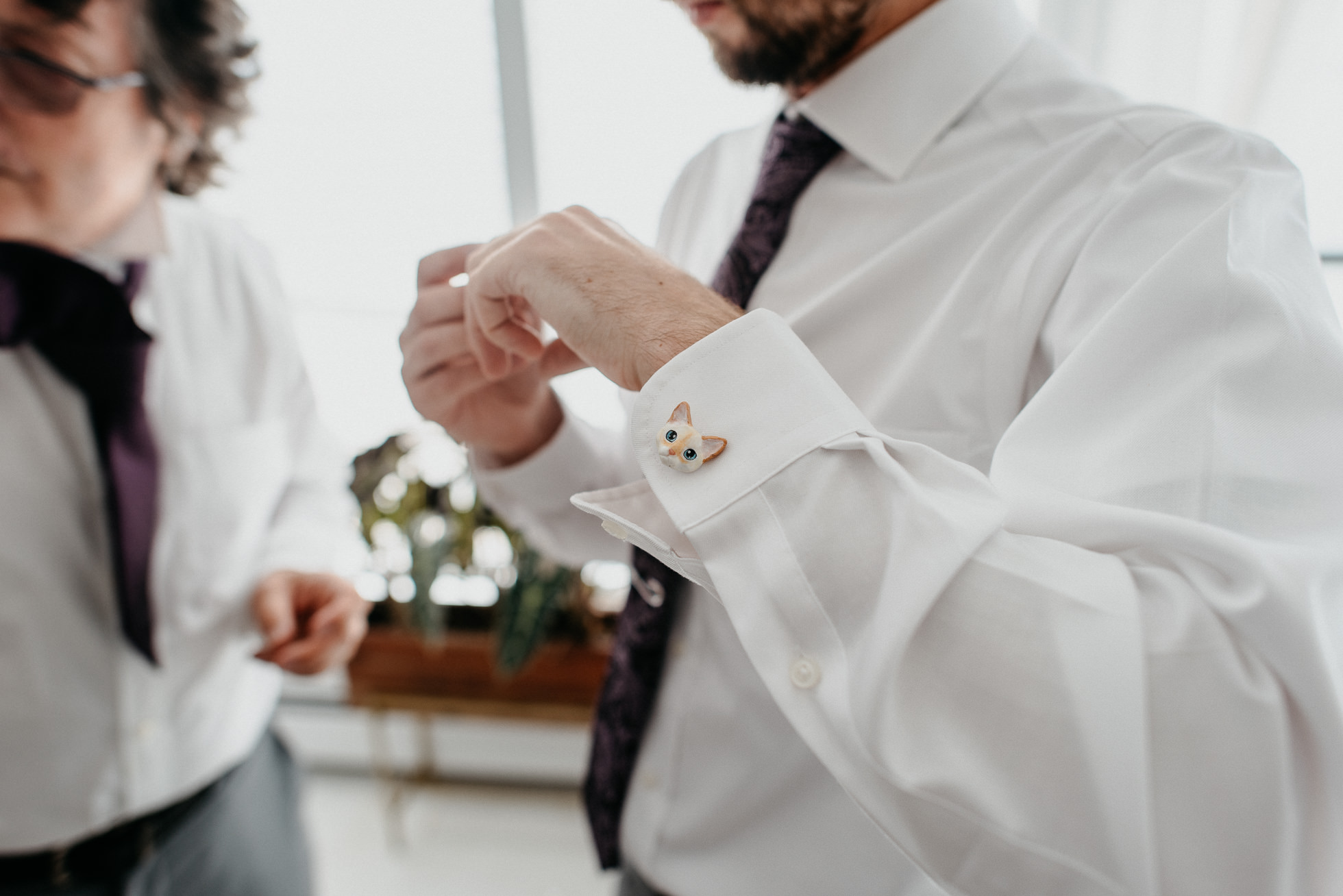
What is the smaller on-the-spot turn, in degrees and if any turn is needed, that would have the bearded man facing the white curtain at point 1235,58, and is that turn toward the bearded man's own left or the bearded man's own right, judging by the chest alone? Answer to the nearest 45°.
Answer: approximately 135° to the bearded man's own right

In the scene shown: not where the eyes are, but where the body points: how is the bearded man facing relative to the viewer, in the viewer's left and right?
facing the viewer and to the left of the viewer

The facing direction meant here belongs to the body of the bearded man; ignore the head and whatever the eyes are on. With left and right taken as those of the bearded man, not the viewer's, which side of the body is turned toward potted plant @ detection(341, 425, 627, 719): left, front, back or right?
right

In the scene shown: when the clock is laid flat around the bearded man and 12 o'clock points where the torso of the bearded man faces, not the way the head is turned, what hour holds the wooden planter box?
The wooden planter box is roughly at 3 o'clock from the bearded man.

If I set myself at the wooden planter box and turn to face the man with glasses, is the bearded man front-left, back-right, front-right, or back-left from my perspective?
front-left

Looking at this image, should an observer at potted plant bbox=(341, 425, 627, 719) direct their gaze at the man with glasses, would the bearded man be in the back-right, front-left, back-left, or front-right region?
front-left

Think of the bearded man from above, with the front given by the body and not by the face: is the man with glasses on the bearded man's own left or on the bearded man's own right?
on the bearded man's own right

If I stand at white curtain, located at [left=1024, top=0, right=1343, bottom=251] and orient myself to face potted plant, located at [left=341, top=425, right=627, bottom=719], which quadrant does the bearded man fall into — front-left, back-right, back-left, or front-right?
front-left

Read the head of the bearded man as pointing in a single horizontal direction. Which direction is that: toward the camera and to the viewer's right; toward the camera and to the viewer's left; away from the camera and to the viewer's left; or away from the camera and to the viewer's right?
toward the camera and to the viewer's left

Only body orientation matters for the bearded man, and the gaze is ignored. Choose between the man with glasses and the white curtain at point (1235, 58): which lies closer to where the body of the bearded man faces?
the man with glasses
